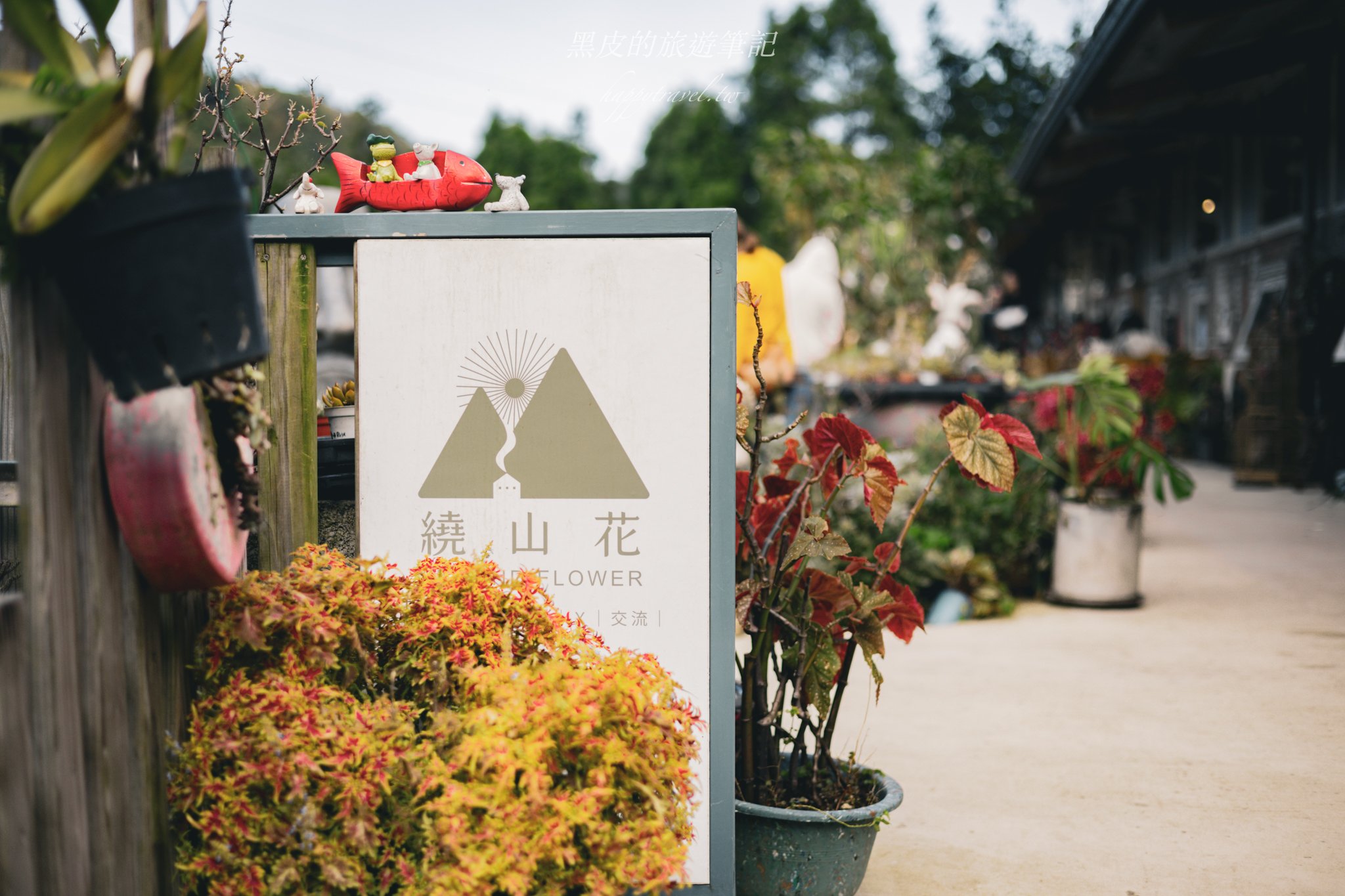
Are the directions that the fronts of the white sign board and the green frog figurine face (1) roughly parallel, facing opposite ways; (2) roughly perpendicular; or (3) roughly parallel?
roughly parallel

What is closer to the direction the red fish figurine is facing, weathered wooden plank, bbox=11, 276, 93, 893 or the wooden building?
the wooden building

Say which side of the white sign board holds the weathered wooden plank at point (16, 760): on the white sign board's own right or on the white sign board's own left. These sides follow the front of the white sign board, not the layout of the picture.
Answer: on the white sign board's own right

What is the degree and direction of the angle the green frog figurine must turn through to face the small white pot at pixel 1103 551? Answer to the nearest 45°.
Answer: approximately 135° to its left

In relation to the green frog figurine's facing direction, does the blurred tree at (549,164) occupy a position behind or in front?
behind

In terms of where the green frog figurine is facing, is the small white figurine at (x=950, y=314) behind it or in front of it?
behind

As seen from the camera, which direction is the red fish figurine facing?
to the viewer's right

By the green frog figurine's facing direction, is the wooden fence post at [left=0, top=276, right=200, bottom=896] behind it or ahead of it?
ahead

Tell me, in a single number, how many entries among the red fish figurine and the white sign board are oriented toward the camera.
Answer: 1

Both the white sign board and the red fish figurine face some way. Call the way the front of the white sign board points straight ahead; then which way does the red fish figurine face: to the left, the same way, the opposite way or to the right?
to the left

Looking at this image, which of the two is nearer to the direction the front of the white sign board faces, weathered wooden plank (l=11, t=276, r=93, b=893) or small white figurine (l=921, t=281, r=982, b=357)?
the weathered wooden plank

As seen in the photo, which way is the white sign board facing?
toward the camera

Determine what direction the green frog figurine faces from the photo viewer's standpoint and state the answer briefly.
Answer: facing the viewer
